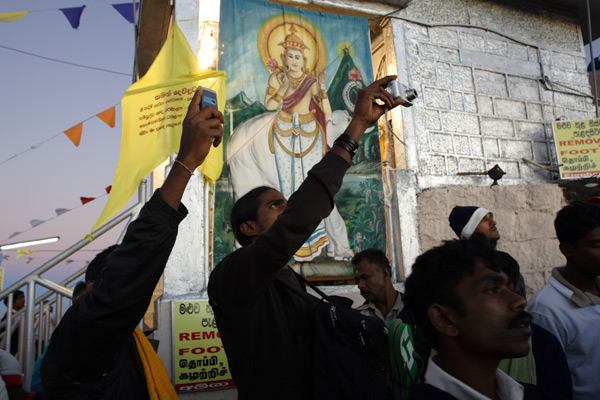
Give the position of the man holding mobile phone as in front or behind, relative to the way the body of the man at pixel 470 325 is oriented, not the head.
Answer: behind

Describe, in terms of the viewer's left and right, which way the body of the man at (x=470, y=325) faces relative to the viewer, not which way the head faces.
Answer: facing to the right of the viewer

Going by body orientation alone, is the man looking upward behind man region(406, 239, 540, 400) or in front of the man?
behind

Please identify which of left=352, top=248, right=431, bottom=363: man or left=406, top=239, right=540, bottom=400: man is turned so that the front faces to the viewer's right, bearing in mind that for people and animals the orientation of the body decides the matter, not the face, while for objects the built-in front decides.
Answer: left=406, top=239, right=540, bottom=400: man
